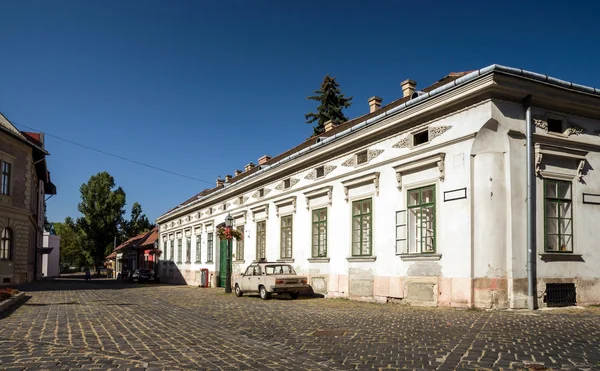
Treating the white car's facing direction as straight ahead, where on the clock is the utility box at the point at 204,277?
The utility box is roughly at 1 o'clock from the white car.

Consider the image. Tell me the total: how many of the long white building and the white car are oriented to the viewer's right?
0

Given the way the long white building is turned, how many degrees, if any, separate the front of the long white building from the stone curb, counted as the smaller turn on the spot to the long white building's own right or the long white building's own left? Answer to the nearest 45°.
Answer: approximately 45° to the long white building's own right

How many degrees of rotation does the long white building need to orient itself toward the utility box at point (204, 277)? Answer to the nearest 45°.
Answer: approximately 90° to its right

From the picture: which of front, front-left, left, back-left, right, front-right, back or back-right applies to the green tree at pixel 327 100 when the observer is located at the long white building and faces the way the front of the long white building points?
back-right

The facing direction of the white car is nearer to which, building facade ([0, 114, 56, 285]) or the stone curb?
the building facade

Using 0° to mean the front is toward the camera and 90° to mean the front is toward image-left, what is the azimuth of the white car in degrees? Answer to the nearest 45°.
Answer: approximately 135°

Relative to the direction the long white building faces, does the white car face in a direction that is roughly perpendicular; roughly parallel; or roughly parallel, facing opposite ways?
roughly perpendicular

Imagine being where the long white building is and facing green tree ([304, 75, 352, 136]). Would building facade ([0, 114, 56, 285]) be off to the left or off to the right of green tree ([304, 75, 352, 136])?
left

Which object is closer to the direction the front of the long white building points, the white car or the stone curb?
the stone curb

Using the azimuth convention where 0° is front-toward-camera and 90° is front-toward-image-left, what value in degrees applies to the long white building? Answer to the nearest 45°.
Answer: approximately 45°
